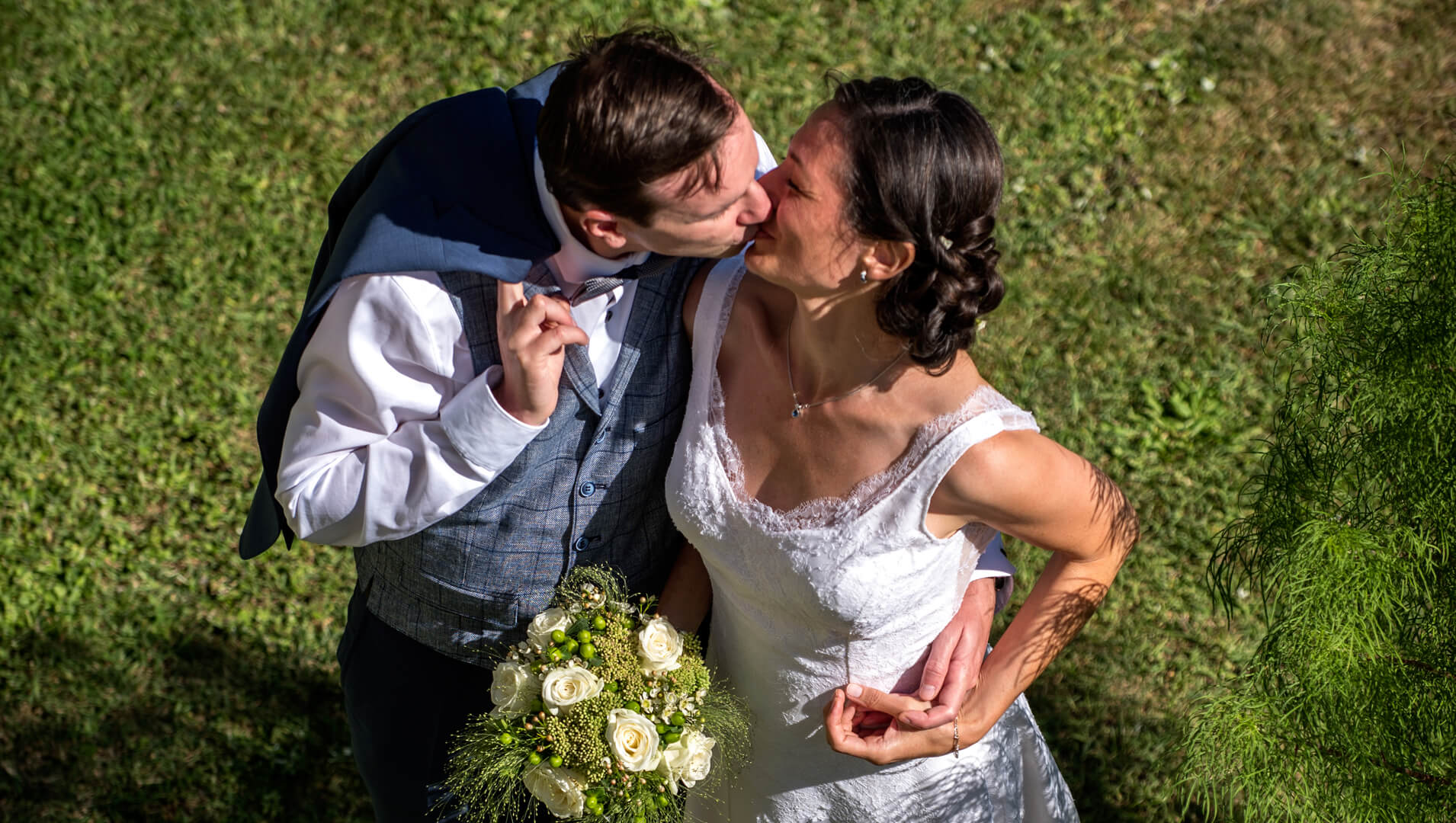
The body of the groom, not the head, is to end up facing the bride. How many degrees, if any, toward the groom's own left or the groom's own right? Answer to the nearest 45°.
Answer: approximately 45° to the groom's own left

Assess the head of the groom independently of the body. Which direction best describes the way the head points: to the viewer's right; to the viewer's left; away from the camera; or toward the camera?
to the viewer's right

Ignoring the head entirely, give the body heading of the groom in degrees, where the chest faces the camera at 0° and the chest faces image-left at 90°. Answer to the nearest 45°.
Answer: approximately 315°
